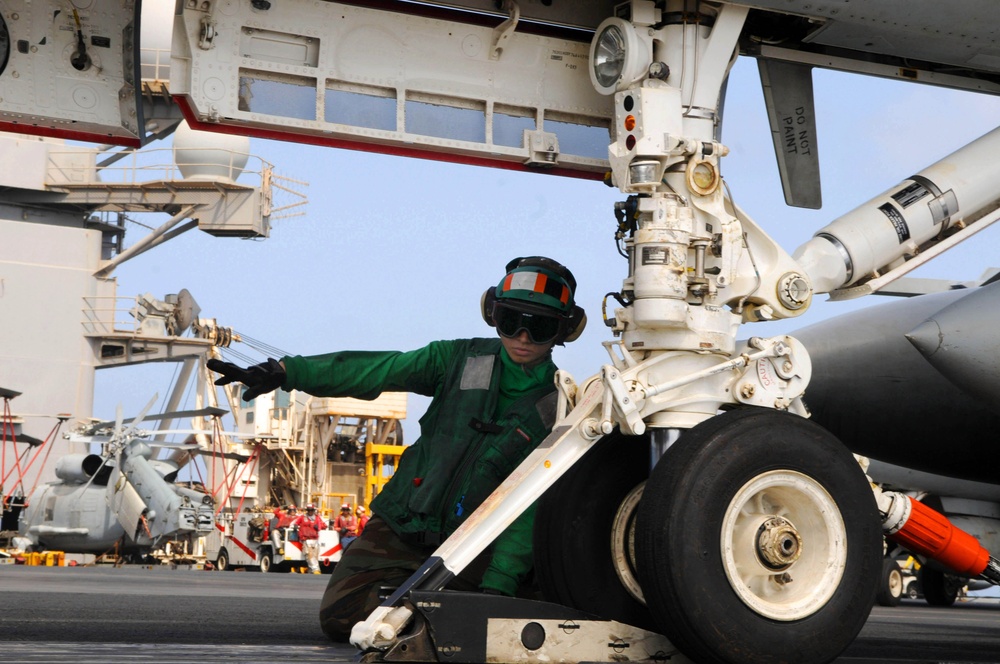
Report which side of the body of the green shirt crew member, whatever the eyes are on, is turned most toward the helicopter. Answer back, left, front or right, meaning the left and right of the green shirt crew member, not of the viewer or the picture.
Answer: back

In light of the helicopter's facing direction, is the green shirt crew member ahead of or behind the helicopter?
behind

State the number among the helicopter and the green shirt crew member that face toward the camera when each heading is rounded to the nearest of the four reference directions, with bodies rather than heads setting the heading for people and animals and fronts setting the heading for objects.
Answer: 1

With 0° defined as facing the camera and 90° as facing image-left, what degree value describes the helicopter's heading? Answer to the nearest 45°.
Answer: approximately 135°
